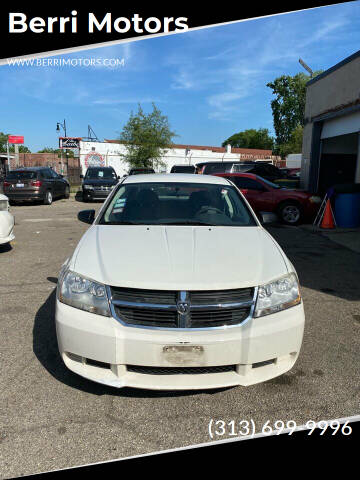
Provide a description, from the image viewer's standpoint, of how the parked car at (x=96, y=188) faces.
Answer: facing the viewer

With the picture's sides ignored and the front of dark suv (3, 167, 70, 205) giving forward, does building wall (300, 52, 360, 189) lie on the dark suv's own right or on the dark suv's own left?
on the dark suv's own right

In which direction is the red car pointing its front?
to the viewer's right

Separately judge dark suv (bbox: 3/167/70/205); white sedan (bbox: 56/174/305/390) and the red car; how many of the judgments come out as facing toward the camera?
1

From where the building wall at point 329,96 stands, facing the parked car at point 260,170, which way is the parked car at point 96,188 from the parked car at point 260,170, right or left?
left

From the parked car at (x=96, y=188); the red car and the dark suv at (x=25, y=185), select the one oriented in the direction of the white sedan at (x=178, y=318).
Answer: the parked car

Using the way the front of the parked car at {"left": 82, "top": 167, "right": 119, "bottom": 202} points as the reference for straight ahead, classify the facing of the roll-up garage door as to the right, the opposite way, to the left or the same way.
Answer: to the right

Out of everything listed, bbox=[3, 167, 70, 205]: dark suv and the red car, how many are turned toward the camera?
0

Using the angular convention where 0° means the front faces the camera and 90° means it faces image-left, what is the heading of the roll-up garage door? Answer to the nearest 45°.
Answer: approximately 45°

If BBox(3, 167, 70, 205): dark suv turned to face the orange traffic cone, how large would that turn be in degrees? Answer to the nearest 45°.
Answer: approximately 90° to its right

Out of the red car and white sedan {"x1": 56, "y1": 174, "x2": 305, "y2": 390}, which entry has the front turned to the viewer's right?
the red car

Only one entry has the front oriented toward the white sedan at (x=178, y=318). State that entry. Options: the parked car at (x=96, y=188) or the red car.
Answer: the parked car

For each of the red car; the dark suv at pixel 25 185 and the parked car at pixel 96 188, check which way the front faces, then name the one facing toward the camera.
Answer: the parked car

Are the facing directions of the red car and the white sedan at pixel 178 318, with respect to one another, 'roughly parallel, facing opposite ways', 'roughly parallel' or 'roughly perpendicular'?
roughly perpendicular

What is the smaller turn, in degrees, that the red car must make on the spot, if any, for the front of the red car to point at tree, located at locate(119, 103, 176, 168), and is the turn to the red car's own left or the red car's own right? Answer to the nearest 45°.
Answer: approximately 135° to the red car's own left

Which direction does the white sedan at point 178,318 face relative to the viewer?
toward the camera

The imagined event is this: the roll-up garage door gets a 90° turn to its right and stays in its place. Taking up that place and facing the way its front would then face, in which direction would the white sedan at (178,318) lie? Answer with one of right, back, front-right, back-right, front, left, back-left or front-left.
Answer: back-left

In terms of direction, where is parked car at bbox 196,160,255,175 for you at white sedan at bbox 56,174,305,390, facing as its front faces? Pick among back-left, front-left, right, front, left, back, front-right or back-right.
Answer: back
